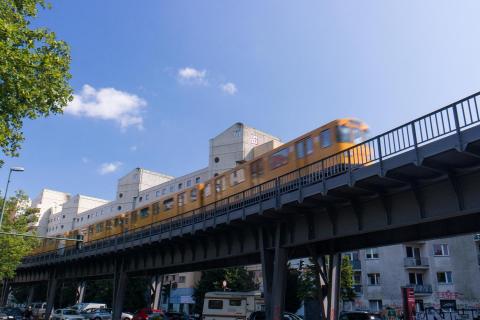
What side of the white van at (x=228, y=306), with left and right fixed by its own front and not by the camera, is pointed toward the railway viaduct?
right

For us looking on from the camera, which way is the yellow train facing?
facing the viewer and to the right of the viewer

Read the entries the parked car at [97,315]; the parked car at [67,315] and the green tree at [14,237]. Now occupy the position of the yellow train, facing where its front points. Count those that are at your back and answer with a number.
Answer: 3
